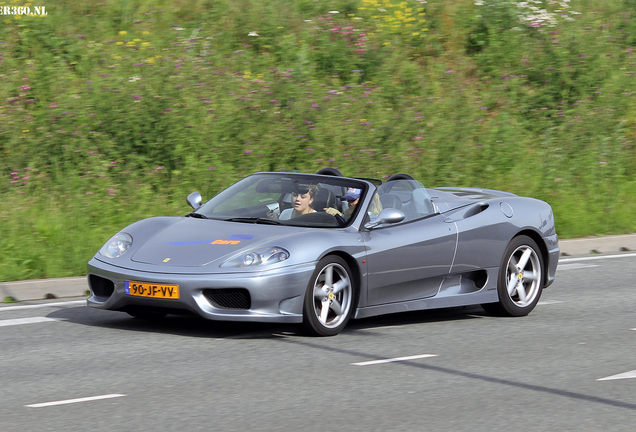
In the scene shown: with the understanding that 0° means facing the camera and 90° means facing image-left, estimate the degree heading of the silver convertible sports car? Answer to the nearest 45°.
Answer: approximately 45°
